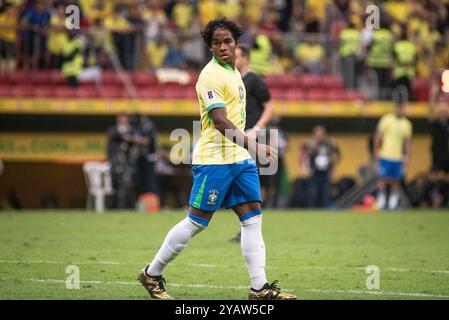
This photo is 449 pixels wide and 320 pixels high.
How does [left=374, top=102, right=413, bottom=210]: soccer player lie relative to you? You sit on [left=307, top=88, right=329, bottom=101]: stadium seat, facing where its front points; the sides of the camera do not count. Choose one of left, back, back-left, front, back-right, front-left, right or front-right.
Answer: front-left

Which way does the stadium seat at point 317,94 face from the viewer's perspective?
toward the camera

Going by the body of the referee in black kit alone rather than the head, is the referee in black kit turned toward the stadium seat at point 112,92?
no

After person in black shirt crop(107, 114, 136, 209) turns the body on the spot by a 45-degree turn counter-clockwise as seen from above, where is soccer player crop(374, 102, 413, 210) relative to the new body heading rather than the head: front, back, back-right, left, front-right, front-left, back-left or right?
front

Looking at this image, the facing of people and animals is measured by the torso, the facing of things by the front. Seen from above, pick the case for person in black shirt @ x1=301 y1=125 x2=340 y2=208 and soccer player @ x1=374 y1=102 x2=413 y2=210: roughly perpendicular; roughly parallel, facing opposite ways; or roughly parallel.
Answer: roughly parallel

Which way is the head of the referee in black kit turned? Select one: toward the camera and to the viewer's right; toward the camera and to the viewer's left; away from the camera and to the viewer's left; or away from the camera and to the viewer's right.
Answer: toward the camera and to the viewer's left

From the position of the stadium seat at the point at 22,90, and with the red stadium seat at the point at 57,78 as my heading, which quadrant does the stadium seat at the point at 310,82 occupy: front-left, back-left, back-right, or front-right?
front-right

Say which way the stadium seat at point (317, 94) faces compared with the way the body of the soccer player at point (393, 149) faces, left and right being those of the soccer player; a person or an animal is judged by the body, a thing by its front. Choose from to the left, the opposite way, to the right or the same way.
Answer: the same way

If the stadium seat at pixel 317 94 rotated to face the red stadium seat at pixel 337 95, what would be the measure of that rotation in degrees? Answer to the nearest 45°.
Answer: approximately 90° to its left

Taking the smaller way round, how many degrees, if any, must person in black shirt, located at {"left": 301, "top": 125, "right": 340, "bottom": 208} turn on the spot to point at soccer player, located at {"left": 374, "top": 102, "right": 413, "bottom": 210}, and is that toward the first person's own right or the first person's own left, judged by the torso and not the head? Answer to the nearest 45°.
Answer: approximately 90° to the first person's own left

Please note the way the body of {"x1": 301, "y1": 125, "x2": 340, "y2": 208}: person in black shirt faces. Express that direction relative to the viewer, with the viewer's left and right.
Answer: facing the viewer
